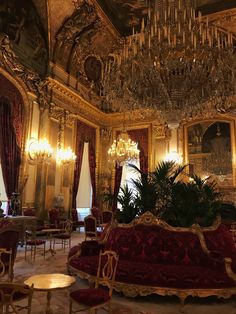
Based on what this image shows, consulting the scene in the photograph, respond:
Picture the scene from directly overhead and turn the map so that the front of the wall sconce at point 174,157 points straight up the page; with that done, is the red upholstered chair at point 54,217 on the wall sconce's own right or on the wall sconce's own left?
on the wall sconce's own right

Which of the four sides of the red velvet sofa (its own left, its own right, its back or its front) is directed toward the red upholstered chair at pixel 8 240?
right

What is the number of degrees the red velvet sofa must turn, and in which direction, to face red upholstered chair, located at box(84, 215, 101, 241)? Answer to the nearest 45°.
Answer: approximately 135° to its right

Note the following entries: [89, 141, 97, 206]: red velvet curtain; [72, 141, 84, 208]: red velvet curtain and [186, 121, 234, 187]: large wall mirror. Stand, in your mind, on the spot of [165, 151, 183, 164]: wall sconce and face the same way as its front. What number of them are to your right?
2

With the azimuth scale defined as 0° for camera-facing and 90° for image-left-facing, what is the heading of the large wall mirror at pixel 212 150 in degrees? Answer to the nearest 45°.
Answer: approximately 0°

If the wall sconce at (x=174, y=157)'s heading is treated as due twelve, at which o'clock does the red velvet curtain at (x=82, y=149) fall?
The red velvet curtain is roughly at 3 o'clock from the wall sconce.
